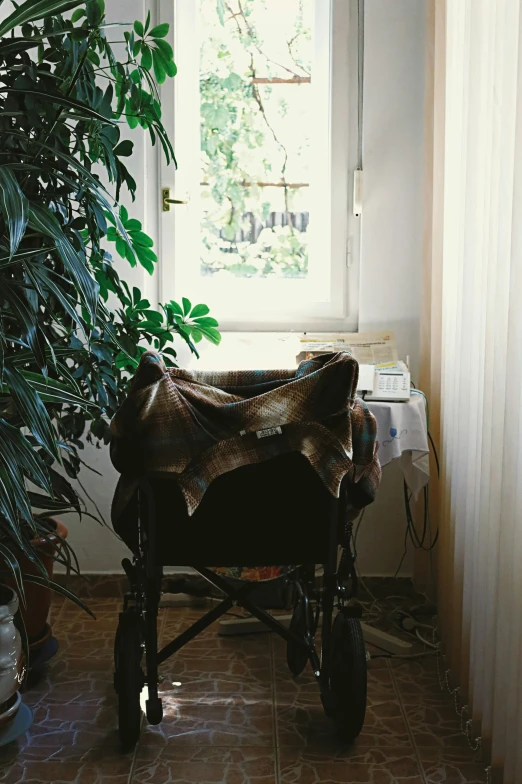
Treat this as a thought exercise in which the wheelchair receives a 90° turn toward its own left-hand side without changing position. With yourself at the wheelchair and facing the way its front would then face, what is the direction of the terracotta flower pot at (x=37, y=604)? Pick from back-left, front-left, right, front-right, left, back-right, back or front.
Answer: front-right

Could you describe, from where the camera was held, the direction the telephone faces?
facing the viewer

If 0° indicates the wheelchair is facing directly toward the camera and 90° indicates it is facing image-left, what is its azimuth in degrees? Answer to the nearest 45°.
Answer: approximately 180°

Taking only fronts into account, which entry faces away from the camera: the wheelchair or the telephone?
the wheelchair

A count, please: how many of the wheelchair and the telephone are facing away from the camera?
1

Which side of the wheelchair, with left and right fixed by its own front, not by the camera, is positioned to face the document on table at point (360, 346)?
front

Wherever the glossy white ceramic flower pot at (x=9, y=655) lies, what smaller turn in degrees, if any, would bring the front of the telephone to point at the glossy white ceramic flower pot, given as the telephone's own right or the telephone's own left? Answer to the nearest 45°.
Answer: approximately 45° to the telephone's own right

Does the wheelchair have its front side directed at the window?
yes

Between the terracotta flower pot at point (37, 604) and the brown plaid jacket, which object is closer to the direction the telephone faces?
the brown plaid jacket

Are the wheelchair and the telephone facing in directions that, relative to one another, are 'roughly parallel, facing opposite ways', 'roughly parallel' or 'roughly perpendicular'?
roughly parallel, facing opposite ways

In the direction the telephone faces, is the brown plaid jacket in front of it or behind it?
in front

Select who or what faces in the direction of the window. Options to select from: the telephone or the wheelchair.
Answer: the wheelchair
